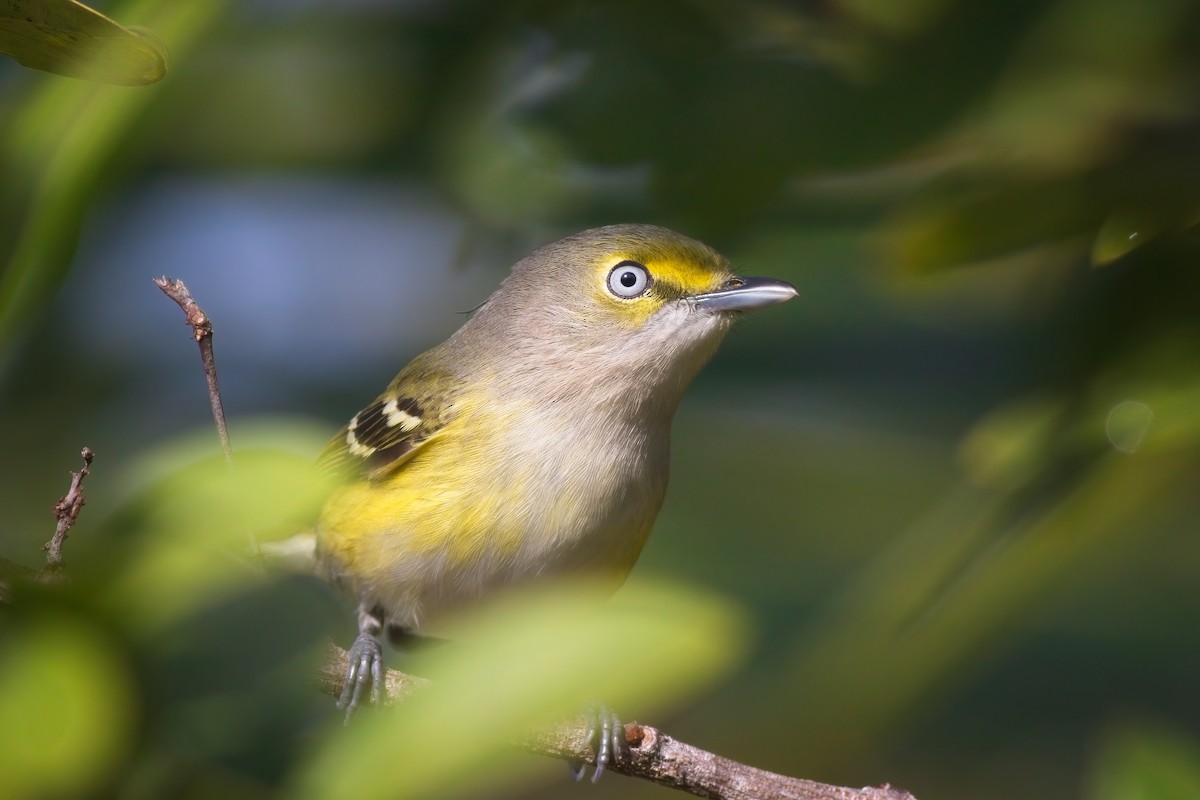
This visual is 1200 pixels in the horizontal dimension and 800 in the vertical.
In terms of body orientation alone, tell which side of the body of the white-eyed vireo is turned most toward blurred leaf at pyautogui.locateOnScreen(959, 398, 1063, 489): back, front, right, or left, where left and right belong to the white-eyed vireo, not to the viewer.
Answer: front

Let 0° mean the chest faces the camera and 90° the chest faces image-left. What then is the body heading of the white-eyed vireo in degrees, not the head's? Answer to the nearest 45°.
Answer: approximately 315°

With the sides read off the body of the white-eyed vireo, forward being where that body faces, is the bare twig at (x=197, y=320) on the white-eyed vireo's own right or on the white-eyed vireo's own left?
on the white-eyed vireo's own right

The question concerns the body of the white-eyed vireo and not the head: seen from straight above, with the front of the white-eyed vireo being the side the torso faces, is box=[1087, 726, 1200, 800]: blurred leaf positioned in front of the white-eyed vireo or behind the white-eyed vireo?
in front
